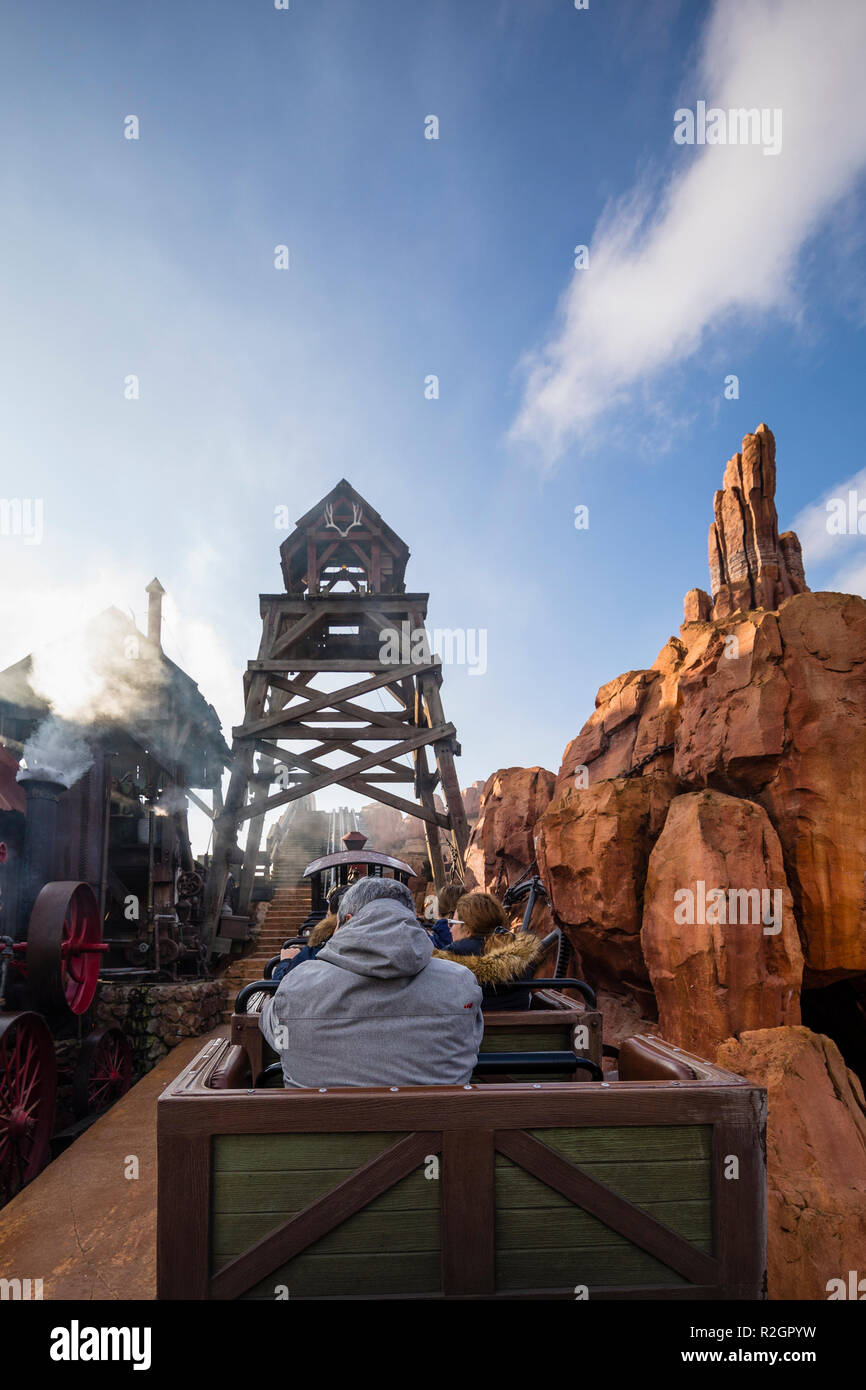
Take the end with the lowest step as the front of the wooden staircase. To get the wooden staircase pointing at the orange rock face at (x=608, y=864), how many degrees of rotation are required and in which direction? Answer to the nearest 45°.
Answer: approximately 45° to its left

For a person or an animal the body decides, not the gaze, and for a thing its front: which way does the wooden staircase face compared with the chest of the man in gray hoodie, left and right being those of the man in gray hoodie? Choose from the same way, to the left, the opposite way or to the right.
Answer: the opposite way

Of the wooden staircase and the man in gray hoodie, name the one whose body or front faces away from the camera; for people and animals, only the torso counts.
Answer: the man in gray hoodie

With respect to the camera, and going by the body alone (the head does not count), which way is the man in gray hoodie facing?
away from the camera

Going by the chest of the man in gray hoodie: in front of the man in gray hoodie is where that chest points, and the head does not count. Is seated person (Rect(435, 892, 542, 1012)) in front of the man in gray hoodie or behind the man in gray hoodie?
in front

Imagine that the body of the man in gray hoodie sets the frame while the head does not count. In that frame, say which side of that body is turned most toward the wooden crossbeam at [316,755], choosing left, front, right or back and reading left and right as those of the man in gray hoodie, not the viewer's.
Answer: front

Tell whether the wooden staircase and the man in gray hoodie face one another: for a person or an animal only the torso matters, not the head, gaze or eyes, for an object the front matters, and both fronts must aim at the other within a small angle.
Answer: yes

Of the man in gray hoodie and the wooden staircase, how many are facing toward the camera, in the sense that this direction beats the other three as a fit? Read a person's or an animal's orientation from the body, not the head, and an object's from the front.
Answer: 1

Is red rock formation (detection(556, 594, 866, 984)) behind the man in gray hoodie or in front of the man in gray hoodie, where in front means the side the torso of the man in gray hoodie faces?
in front

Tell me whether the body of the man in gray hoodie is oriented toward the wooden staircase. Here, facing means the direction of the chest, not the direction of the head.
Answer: yes
